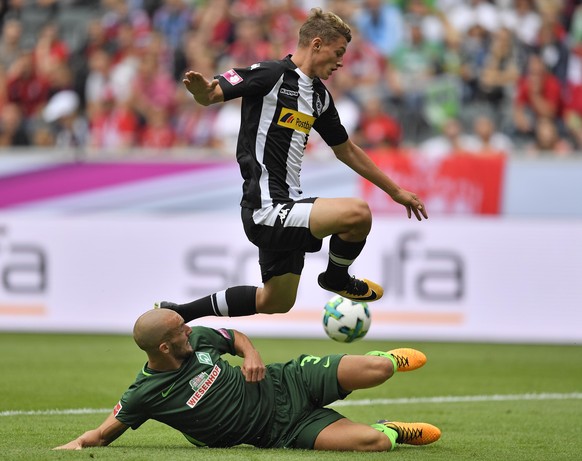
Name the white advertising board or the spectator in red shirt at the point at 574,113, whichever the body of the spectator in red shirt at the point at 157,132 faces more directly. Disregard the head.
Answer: the white advertising board

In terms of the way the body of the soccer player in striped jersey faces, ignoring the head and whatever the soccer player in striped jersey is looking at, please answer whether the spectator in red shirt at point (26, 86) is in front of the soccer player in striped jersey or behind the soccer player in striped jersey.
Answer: behind

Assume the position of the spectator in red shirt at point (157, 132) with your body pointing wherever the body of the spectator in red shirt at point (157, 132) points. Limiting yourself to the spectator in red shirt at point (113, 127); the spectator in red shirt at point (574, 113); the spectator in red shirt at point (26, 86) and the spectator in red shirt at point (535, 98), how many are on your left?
2

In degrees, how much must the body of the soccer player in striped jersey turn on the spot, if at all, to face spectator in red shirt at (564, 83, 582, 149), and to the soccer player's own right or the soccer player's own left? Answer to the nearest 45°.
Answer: approximately 90° to the soccer player's own left

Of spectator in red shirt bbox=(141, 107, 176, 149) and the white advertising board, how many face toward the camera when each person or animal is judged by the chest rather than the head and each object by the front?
2

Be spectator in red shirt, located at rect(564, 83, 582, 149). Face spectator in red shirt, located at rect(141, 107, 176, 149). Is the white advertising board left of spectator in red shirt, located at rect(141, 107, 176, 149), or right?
left

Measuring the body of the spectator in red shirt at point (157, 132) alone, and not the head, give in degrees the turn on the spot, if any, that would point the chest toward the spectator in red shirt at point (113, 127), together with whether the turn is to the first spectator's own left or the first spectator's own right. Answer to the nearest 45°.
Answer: approximately 90° to the first spectator's own right

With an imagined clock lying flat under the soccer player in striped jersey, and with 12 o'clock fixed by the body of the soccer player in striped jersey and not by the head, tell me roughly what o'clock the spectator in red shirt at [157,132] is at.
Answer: The spectator in red shirt is roughly at 7 o'clock from the soccer player in striped jersey.

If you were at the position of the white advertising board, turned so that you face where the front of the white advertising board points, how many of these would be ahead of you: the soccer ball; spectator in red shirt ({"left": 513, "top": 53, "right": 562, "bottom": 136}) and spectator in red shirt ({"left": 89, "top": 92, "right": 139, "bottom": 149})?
1

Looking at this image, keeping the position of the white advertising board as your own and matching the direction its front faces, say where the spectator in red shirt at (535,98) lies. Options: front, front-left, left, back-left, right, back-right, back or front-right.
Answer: back-left

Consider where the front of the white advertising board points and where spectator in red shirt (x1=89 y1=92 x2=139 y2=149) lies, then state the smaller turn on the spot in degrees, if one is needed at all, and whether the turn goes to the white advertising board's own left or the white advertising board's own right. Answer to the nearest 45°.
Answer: approximately 135° to the white advertising board's own right

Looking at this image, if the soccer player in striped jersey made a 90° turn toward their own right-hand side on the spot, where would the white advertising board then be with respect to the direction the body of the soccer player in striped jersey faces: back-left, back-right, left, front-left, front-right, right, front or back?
back-right

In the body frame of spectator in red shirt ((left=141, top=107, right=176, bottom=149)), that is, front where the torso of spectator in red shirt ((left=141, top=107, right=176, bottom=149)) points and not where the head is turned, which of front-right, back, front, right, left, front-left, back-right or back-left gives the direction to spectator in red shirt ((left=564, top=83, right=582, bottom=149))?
left

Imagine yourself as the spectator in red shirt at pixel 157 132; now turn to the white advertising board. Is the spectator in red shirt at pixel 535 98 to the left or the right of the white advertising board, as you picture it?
left
